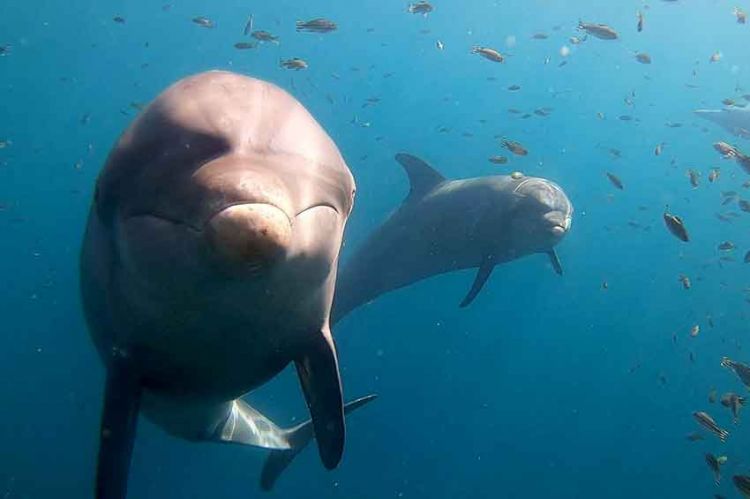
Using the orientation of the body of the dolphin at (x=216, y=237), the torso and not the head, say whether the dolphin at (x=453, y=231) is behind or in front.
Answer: behind

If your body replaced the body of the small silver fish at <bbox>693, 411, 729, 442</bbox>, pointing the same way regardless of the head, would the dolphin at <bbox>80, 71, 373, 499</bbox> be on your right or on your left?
on your left

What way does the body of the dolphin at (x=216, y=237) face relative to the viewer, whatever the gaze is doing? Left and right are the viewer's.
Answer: facing the viewer

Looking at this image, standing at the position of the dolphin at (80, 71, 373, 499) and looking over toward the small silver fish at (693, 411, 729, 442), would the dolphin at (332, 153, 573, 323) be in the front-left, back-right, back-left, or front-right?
front-left

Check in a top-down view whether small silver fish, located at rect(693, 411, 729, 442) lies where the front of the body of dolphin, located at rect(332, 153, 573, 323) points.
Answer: yes

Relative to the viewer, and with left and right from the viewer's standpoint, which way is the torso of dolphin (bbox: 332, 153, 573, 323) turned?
facing the viewer and to the right of the viewer

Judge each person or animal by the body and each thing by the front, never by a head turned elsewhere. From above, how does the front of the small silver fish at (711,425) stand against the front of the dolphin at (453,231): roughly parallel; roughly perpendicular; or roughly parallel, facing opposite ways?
roughly parallel, facing opposite ways

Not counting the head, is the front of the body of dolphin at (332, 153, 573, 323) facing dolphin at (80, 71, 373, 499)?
no

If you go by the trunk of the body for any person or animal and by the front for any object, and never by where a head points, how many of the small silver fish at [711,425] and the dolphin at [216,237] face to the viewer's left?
1

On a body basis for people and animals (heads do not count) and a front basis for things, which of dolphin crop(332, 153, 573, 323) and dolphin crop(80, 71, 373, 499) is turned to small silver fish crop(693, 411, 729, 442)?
dolphin crop(332, 153, 573, 323)

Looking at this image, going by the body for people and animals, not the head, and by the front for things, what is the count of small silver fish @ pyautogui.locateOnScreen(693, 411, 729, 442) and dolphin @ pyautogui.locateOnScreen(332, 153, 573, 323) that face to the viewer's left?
1

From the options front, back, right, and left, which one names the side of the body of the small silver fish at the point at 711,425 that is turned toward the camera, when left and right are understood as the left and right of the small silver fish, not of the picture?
left
